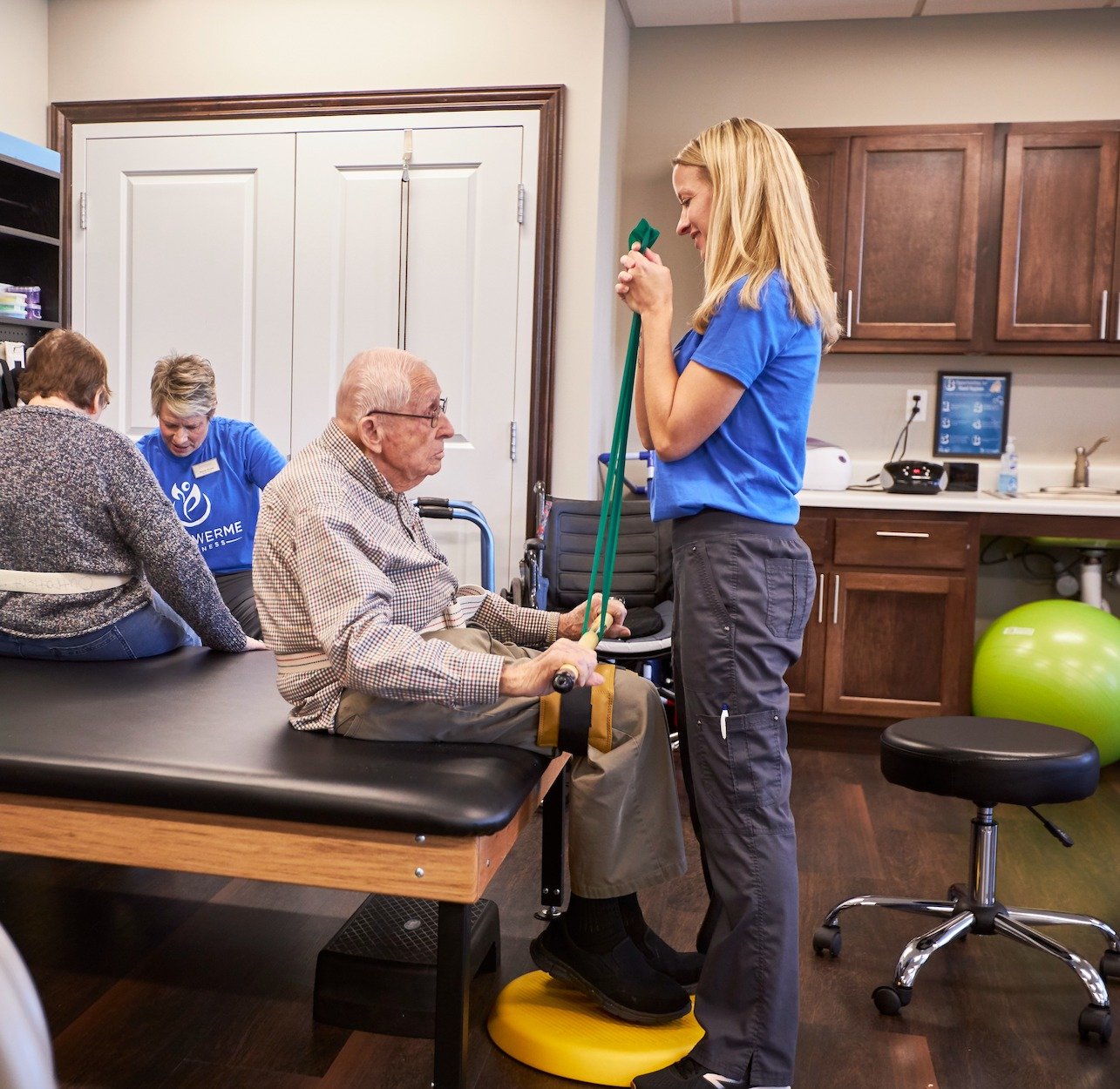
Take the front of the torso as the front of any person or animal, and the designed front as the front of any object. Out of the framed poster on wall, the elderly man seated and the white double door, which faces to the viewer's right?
the elderly man seated

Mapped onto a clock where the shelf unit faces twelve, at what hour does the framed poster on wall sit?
The framed poster on wall is roughly at 11 o'clock from the shelf unit.

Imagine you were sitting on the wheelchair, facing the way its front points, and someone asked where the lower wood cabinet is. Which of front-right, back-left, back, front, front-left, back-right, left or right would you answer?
left

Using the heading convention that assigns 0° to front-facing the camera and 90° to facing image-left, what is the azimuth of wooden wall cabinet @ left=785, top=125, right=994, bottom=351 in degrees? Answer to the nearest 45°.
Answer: approximately 0°

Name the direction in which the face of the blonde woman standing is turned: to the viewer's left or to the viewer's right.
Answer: to the viewer's left

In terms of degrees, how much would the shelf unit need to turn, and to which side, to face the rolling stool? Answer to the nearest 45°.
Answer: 0° — it already faces it

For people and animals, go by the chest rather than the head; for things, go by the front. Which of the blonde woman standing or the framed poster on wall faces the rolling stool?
the framed poster on wall

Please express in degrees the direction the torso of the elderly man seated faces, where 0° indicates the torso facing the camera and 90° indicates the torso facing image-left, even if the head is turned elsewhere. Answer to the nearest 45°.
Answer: approximately 270°

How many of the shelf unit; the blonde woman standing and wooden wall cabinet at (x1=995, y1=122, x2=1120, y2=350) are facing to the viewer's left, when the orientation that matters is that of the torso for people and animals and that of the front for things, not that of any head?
1

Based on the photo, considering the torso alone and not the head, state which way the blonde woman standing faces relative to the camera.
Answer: to the viewer's left

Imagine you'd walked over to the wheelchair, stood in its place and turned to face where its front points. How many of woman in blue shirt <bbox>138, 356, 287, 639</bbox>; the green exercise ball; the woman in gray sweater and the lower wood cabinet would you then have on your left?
2

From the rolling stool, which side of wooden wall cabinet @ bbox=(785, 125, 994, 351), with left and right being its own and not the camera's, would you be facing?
front

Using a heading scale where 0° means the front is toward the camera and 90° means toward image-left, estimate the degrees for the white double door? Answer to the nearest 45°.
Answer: approximately 0°
